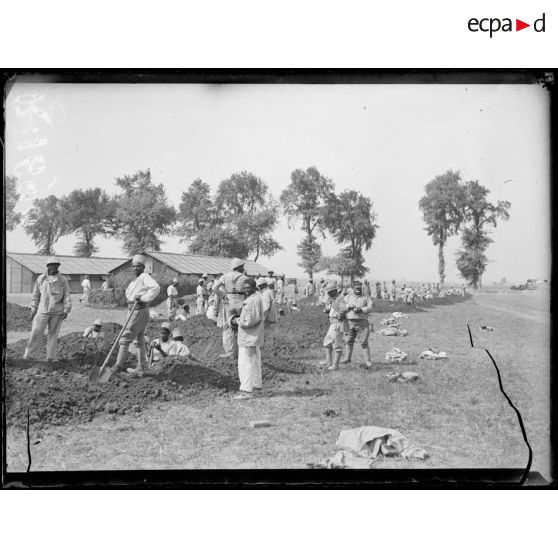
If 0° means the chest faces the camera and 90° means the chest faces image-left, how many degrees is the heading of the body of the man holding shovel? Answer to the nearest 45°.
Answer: approximately 45°

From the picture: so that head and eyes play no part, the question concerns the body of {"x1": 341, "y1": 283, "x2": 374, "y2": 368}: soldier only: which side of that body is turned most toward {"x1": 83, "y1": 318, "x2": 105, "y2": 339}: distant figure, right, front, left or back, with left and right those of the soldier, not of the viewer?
right

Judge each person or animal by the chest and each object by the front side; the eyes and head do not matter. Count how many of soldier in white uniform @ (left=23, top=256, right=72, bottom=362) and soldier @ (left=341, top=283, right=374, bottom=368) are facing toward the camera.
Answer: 2

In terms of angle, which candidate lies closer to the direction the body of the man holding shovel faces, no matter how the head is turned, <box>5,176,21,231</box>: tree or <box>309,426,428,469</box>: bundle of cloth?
the bundle of cloth

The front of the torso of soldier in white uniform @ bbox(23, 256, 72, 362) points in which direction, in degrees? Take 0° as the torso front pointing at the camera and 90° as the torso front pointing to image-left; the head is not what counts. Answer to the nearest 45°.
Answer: approximately 0°

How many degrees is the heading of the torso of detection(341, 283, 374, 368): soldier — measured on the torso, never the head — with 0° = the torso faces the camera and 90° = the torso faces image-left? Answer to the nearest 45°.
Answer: approximately 0°
